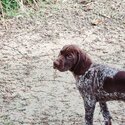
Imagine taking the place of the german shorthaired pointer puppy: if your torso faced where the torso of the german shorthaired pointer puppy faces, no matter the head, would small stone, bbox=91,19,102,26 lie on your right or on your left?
on your right

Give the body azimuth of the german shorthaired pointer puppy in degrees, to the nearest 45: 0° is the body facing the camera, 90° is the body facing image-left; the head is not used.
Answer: approximately 90°
